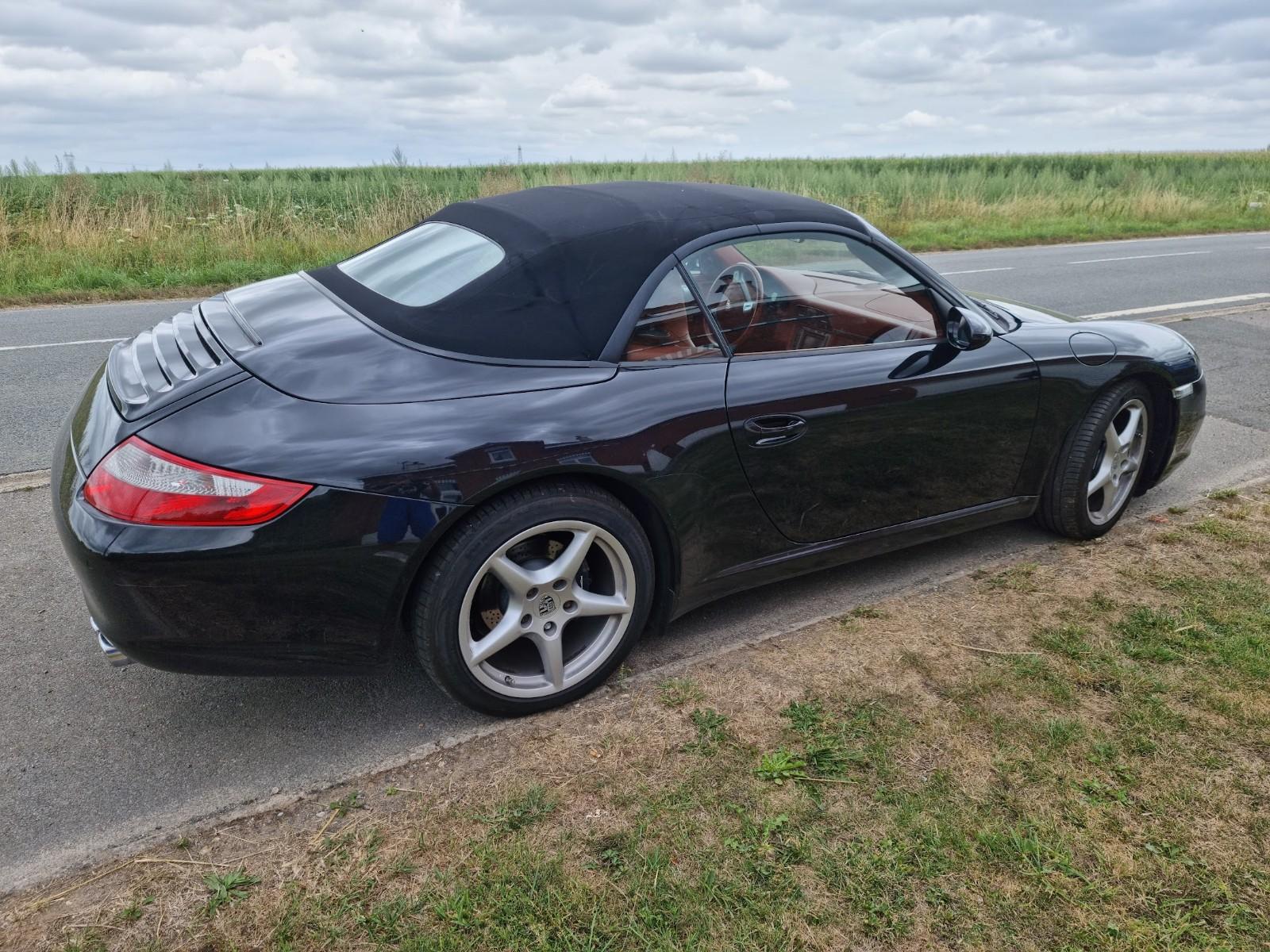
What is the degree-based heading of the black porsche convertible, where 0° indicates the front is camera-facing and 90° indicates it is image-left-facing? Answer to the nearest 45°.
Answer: approximately 225°
